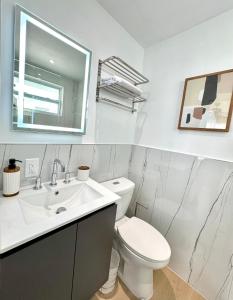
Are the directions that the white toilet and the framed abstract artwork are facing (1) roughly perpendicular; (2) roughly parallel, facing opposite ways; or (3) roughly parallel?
roughly perpendicular

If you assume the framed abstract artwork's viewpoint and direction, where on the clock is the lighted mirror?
The lighted mirror is roughly at 12 o'clock from the framed abstract artwork.

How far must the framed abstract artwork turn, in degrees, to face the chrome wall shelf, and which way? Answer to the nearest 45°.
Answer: approximately 45° to its right

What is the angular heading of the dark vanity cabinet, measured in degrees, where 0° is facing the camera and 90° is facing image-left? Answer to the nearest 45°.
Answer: approximately 315°

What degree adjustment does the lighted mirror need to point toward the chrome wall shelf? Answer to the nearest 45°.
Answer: approximately 45° to its left

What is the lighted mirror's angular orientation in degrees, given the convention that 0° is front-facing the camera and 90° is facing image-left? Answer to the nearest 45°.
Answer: approximately 315°

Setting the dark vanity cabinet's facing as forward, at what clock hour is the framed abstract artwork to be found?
The framed abstract artwork is roughly at 10 o'clock from the dark vanity cabinet.
